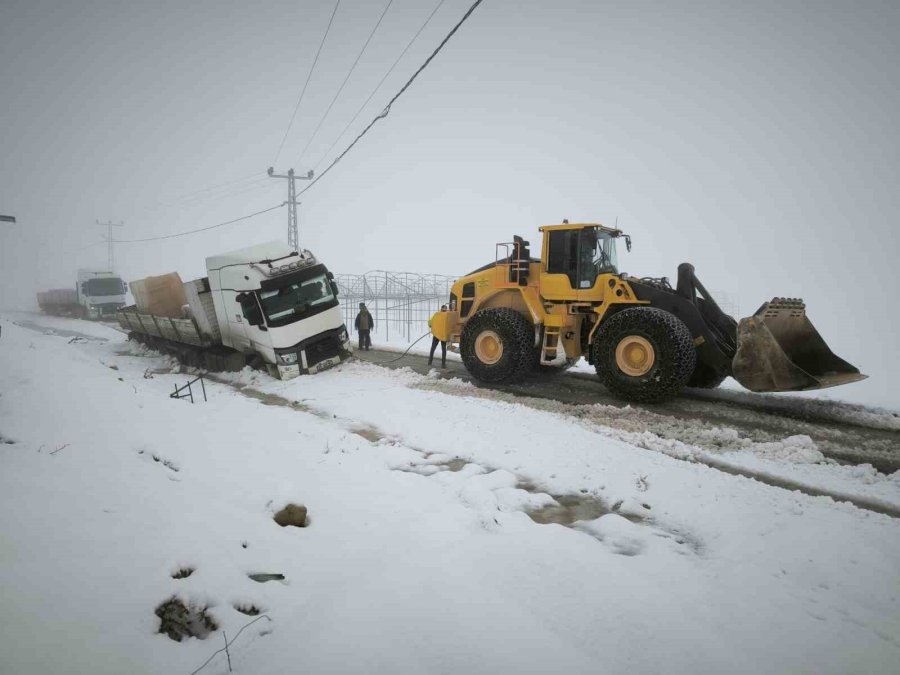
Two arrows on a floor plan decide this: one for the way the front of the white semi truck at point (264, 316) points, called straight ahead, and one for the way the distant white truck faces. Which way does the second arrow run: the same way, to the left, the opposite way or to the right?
the same way

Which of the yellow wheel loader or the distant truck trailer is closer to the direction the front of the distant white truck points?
the yellow wheel loader

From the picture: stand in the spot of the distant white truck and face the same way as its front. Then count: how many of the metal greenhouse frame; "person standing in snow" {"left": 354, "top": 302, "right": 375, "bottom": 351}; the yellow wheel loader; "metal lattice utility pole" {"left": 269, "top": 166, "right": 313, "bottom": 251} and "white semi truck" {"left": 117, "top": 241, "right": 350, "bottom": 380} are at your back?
0

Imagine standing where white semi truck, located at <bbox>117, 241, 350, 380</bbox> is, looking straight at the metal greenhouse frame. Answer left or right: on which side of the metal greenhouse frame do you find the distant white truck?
left

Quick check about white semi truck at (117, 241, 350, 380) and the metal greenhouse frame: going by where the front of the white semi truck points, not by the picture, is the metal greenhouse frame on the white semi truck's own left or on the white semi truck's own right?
on the white semi truck's own left

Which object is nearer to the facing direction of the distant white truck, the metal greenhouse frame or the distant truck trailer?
the metal greenhouse frame

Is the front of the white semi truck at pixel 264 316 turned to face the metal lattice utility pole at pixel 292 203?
no

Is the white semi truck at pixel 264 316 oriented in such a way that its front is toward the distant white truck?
no

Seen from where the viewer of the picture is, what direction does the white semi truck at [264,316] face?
facing the viewer and to the right of the viewer

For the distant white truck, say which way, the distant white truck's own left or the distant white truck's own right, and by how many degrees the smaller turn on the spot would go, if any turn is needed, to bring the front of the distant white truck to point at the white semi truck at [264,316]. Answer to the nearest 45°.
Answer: approximately 45° to the distant white truck's own right

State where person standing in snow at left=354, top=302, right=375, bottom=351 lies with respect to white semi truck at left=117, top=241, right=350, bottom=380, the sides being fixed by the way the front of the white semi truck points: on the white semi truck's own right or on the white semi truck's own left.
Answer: on the white semi truck's own left

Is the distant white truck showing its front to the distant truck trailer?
no

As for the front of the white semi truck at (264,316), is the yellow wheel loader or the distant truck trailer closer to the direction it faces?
the yellow wheel loader

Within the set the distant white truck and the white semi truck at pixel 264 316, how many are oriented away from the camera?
0
